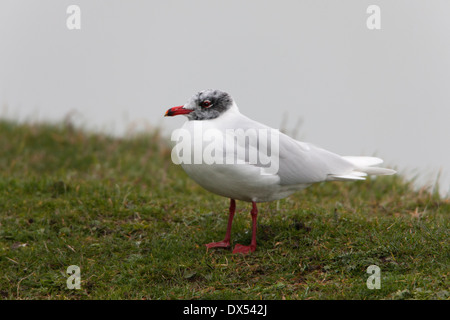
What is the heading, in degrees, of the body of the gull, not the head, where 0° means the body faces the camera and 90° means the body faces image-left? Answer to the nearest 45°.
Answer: approximately 90°
